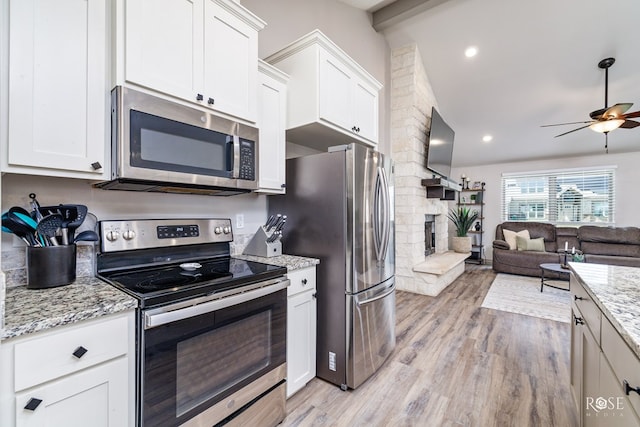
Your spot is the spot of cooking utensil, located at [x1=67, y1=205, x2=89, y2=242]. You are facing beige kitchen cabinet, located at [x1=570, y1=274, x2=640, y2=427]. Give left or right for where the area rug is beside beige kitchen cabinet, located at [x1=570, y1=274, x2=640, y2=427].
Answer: left

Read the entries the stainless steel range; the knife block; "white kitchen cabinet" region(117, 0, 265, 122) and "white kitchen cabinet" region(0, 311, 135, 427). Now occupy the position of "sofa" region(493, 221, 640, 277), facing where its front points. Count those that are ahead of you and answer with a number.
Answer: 4

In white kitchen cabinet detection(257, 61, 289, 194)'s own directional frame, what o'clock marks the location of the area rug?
The area rug is roughly at 10 o'clock from the white kitchen cabinet.

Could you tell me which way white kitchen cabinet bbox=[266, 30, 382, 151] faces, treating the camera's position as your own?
facing the viewer and to the right of the viewer

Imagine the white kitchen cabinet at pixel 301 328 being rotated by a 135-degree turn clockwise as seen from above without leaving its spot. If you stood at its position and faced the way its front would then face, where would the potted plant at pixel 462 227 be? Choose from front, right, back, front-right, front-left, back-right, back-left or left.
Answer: back-right

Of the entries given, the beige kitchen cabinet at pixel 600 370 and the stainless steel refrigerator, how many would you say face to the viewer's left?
1

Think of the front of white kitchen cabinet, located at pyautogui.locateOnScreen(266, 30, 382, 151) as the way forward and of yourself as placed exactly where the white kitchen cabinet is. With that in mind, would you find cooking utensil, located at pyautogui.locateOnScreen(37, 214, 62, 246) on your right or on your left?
on your right

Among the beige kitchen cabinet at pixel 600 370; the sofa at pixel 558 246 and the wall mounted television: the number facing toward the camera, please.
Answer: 1
